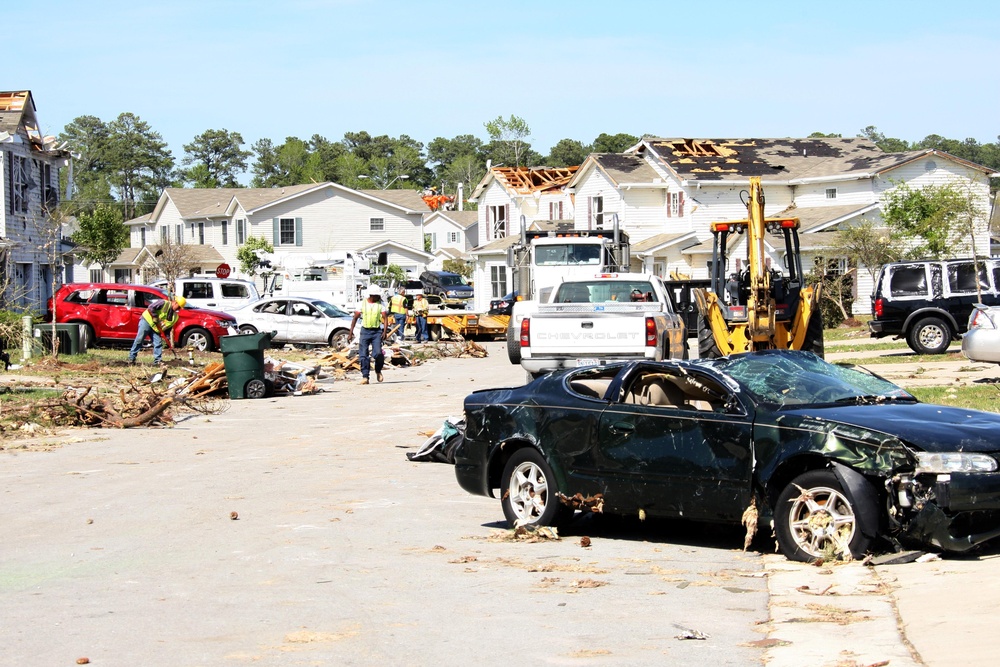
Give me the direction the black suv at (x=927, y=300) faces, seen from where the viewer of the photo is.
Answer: facing to the right of the viewer

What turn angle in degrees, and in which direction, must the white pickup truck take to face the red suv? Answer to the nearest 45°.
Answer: approximately 45° to its left

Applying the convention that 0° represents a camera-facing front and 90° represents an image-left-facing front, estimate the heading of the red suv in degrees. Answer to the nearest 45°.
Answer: approximately 270°

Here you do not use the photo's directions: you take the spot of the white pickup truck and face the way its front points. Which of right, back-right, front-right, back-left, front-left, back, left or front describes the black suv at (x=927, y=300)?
front-right

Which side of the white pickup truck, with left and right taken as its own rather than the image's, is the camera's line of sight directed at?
back

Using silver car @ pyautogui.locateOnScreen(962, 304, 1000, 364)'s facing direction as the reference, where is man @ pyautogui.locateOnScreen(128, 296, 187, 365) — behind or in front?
behind

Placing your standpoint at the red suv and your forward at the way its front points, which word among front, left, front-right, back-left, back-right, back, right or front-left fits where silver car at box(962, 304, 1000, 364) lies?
front-right

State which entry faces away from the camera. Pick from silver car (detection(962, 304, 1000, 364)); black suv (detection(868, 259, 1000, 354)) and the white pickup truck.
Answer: the white pickup truck
